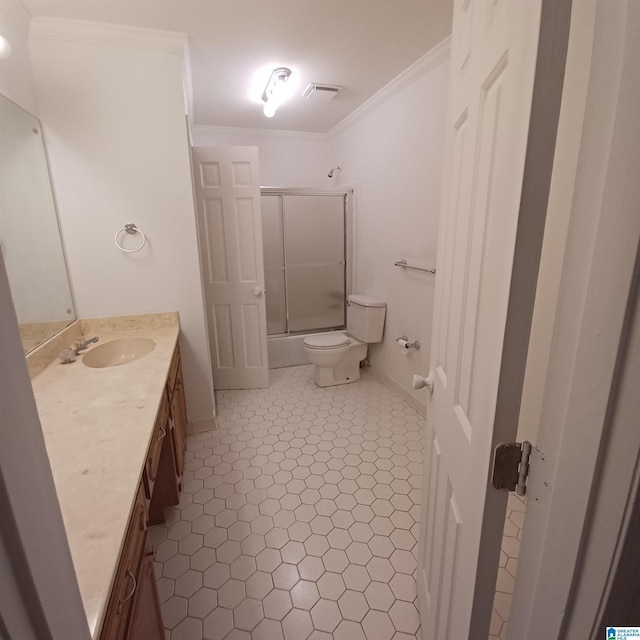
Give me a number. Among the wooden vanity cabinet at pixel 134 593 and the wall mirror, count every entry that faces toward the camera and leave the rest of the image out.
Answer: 0

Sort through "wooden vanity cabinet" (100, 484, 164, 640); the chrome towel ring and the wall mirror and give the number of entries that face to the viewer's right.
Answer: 2

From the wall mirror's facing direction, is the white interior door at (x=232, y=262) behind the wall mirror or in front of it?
in front

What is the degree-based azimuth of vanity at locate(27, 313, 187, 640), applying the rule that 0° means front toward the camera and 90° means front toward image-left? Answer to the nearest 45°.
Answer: approximately 270°

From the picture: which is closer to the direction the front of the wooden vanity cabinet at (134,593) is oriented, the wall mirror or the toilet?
the toilet

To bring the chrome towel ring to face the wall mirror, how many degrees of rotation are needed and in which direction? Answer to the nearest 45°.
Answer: approximately 45° to its right

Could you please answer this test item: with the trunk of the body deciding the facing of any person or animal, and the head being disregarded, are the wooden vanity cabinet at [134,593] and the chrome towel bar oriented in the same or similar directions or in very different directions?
very different directions

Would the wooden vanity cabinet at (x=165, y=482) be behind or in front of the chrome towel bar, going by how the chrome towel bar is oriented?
in front

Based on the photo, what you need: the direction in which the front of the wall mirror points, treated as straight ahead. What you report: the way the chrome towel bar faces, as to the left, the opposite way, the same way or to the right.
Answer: the opposite way

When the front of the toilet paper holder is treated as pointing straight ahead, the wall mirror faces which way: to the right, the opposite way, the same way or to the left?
the opposite way

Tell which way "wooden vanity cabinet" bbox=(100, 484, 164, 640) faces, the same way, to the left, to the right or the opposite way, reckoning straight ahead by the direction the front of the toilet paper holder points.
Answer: the opposite way

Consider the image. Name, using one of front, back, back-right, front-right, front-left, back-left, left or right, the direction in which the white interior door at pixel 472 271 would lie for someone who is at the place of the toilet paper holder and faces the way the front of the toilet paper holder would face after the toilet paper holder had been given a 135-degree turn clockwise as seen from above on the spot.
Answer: back

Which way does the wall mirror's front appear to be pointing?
to the viewer's right

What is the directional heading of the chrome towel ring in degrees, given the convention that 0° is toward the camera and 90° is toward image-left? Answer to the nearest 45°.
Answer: approximately 0°
